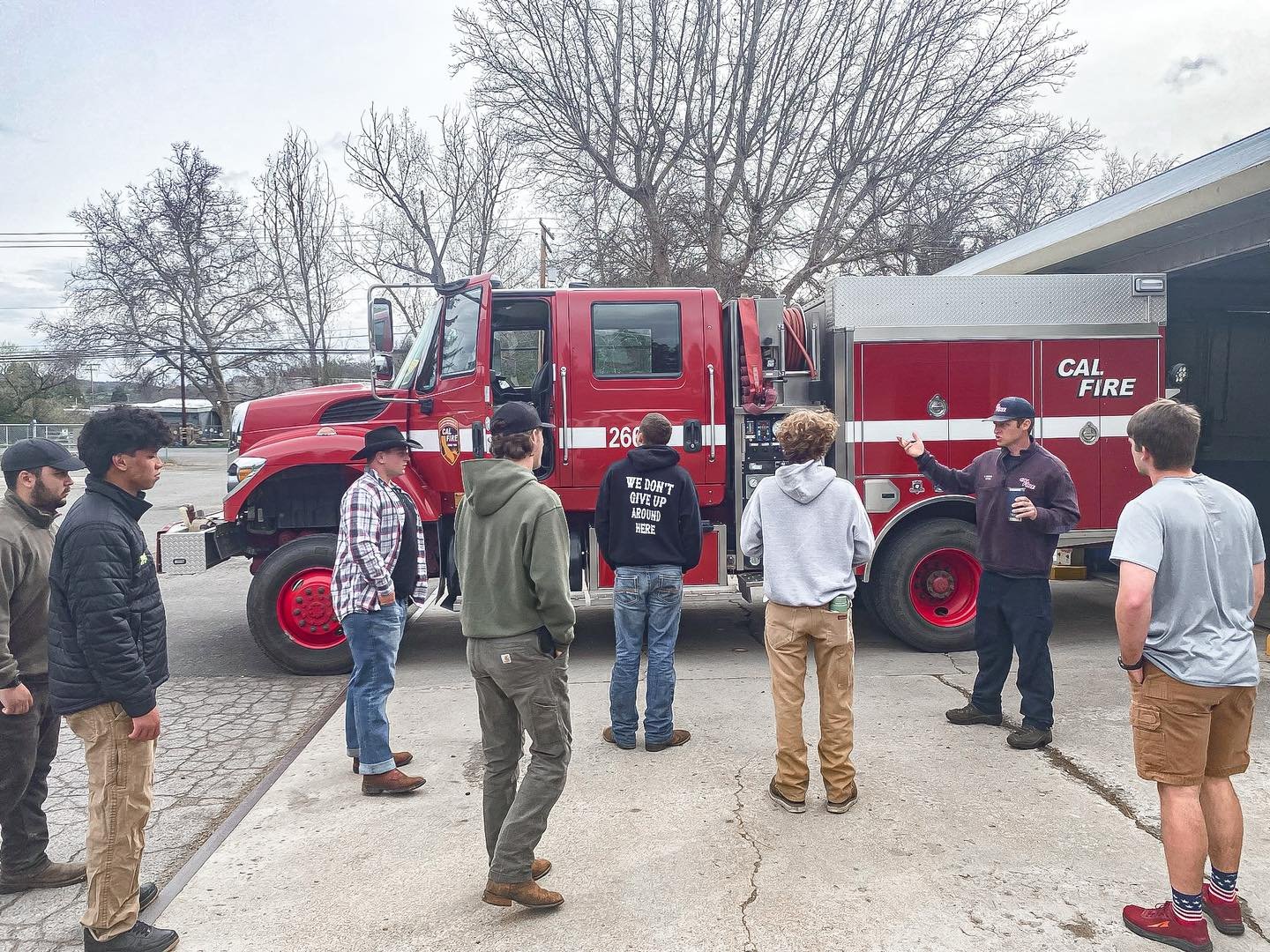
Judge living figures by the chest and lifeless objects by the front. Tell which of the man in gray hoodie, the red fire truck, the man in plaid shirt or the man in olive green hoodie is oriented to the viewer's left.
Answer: the red fire truck

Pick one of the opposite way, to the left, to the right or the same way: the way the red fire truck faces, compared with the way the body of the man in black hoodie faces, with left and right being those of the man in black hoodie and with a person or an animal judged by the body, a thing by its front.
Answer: to the left

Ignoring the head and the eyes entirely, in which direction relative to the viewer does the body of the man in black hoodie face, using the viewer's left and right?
facing away from the viewer

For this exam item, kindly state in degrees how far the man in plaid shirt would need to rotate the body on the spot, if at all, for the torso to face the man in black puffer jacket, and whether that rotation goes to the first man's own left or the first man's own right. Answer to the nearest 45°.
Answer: approximately 135° to the first man's own right

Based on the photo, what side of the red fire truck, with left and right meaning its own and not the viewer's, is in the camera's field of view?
left

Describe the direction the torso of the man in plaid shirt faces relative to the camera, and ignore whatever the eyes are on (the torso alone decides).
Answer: to the viewer's right

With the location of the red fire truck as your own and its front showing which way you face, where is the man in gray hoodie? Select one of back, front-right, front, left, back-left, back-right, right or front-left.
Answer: left

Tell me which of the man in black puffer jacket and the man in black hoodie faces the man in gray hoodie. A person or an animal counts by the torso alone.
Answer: the man in black puffer jacket

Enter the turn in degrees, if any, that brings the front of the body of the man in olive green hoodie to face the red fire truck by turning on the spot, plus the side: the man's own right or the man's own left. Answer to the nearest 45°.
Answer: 0° — they already face it

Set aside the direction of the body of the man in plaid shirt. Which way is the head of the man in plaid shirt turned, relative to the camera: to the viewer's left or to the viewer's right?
to the viewer's right

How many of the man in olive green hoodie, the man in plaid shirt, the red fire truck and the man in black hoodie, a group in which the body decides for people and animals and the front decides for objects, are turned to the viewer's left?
1

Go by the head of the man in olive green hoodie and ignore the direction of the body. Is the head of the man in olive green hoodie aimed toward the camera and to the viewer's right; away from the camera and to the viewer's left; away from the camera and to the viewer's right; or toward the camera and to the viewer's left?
away from the camera and to the viewer's right

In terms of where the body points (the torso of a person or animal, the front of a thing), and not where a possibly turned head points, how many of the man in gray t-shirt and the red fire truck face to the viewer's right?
0

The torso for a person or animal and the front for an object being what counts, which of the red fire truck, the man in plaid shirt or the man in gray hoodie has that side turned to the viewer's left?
the red fire truck

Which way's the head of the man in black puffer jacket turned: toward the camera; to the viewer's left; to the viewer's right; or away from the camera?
to the viewer's right

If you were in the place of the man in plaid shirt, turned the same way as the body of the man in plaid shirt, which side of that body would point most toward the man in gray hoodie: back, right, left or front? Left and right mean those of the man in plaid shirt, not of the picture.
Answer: front

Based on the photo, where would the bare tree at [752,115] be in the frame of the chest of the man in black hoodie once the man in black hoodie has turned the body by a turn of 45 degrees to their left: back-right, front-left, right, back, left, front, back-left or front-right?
front-right

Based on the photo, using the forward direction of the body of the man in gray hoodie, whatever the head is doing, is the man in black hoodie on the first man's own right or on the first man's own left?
on the first man's own left

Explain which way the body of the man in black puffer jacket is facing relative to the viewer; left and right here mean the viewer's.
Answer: facing to the right of the viewer

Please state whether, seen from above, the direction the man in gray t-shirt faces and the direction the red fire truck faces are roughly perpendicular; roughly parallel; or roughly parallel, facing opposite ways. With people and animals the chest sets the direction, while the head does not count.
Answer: roughly perpendicular
